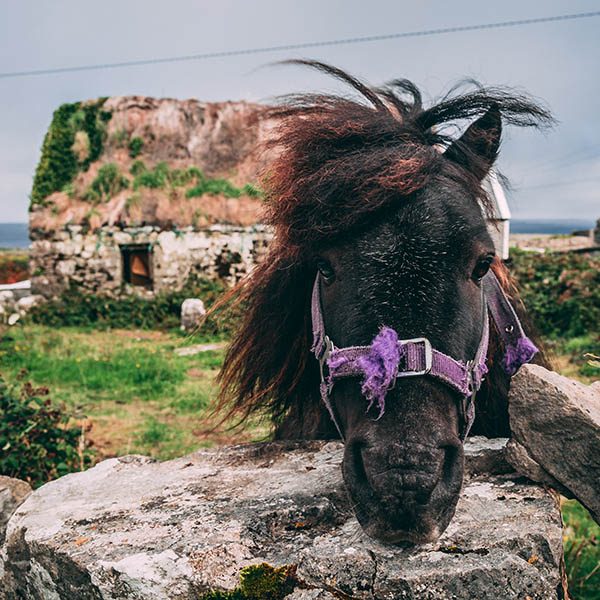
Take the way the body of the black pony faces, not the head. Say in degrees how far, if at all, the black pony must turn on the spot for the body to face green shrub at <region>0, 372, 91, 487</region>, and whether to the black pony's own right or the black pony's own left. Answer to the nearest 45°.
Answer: approximately 135° to the black pony's own right

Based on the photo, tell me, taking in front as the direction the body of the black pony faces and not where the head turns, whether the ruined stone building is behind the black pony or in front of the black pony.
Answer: behind

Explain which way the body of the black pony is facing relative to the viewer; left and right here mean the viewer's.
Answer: facing the viewer

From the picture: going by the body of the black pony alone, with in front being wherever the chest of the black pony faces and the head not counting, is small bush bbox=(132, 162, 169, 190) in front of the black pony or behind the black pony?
behind

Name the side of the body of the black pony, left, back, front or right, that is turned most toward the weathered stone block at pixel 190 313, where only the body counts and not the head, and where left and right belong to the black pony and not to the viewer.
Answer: back

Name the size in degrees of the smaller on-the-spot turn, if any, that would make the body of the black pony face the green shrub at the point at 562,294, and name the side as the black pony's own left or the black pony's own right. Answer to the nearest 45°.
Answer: approximately 180°

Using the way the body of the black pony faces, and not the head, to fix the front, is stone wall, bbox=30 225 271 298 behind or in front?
behind
